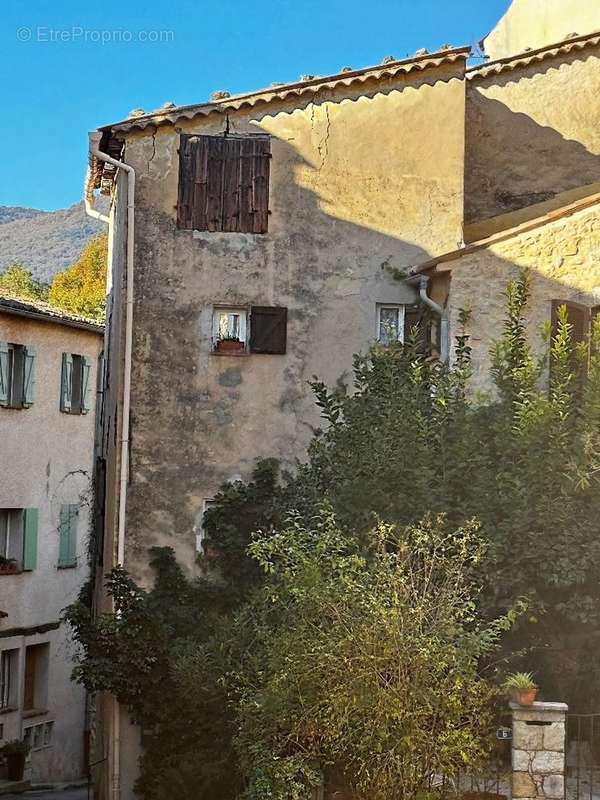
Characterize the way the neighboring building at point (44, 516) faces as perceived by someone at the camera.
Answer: facing the viewer and to the right of the viewer

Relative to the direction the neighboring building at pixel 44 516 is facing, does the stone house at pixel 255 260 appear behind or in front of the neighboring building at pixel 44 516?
in front

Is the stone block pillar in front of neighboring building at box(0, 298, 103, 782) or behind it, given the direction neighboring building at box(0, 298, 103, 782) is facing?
in front

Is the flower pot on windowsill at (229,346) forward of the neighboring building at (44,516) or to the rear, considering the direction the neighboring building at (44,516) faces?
forward
